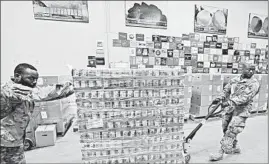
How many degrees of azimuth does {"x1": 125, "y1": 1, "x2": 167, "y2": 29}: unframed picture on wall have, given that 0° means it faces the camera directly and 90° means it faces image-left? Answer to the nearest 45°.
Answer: approximately 0°

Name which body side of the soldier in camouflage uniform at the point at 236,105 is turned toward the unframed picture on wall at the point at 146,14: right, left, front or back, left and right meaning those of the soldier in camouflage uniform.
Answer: right

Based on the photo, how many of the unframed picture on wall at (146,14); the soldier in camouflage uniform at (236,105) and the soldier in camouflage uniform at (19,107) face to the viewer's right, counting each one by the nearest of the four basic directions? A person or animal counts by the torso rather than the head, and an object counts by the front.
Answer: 1

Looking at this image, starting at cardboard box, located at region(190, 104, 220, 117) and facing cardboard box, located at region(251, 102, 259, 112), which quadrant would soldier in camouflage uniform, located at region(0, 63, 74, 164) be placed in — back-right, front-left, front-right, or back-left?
back-right

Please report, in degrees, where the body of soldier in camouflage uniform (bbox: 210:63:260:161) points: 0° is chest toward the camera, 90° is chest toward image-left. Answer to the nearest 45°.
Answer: approximately 45°

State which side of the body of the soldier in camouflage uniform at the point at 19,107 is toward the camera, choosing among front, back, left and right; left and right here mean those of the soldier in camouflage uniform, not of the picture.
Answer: right

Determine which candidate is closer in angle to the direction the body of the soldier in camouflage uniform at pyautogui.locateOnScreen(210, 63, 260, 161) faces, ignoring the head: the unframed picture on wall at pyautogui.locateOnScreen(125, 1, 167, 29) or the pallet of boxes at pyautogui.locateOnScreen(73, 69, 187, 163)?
the pallet of boxes
